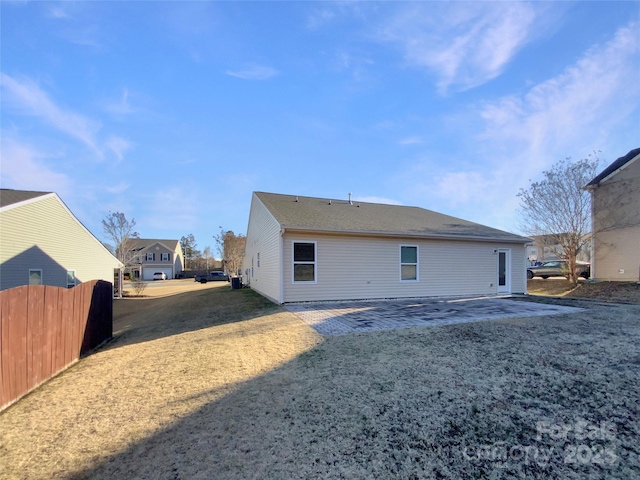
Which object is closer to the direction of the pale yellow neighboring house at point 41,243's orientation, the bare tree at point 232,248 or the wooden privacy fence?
the bare tree

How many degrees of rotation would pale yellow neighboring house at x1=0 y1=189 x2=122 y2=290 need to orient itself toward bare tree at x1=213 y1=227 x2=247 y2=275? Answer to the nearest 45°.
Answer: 0° — it already faces it

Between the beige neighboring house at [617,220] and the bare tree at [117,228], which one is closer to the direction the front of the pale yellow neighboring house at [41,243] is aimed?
the bare tree

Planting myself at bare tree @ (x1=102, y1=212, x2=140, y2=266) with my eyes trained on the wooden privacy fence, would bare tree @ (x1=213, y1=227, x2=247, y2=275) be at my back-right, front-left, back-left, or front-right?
back-left

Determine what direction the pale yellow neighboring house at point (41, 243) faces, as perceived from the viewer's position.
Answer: facing away from the viewer and to the right of the viewer

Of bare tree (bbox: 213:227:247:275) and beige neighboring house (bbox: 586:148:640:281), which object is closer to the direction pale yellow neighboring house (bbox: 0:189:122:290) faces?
the bare tree

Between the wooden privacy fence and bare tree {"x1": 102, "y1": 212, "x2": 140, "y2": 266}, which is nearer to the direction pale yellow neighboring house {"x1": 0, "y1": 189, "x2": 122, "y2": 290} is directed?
the bare tree

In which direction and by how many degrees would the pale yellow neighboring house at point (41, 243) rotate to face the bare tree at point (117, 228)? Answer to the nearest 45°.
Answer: approximately 45° to its left

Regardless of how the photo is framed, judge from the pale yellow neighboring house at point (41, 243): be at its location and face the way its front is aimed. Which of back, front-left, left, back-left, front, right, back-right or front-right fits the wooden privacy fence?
back-right
